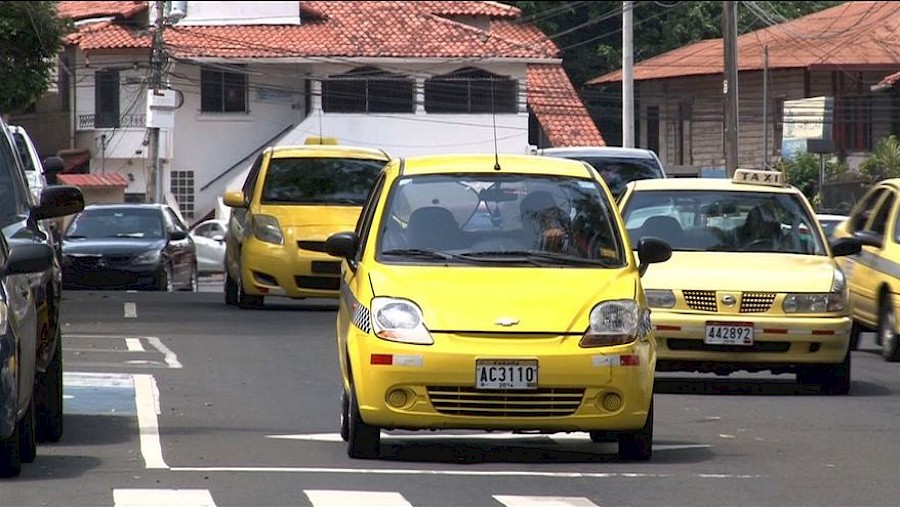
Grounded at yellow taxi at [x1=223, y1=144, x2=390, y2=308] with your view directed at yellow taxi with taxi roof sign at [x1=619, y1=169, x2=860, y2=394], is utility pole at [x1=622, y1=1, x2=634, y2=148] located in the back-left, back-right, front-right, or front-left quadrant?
back-left

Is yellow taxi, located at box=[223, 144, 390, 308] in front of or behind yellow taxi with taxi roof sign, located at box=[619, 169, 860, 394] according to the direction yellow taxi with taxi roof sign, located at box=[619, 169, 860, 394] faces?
behind

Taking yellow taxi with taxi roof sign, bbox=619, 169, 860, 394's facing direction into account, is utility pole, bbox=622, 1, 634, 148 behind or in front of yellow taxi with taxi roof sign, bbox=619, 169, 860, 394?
behind

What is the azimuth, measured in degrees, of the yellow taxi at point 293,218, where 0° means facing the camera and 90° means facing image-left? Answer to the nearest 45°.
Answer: approximately 0°

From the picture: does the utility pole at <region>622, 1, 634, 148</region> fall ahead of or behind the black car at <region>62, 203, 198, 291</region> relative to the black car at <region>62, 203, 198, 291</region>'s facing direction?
behind

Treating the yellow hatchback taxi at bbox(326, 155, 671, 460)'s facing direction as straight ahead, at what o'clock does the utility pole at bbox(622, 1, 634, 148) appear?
The utility pole is roughly at 6 o'clock from the yellow hatchback taxi.

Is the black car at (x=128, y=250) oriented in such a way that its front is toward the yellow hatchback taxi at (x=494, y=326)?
yes

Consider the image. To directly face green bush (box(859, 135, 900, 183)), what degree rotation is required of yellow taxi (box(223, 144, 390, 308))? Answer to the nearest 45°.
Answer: approximately 135° to its left

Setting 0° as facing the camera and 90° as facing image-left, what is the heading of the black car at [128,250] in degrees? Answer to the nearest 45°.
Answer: approximately 0°

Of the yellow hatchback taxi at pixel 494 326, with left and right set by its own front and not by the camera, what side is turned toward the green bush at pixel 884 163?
back
